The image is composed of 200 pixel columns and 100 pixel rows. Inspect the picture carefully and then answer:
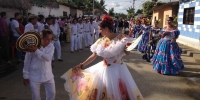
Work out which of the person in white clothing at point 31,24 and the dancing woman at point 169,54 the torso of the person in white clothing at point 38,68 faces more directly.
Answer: the dancing woman

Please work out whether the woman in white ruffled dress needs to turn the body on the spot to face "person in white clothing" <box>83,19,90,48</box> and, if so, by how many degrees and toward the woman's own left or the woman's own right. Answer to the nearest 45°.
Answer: approximately 135° to the woman's own right

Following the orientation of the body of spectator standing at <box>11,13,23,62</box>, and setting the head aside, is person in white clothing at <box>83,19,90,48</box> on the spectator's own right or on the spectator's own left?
on the spectator's own left

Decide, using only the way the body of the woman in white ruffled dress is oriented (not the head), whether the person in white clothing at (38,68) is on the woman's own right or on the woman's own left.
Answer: on the woman's own right

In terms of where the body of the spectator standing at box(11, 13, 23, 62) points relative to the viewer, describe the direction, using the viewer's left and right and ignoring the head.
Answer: facing to the right of the viewer

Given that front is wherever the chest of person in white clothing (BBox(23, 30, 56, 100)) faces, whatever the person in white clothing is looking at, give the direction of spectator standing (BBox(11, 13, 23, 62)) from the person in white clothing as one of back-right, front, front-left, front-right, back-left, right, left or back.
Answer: back-left

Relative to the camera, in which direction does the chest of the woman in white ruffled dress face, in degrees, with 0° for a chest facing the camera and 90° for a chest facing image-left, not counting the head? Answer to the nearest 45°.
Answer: approximately 45°

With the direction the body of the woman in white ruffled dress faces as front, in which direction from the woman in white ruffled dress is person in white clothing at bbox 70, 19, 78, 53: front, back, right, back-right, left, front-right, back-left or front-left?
back-right

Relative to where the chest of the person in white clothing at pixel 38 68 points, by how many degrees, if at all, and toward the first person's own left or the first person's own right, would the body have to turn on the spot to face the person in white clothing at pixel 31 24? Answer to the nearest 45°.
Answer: approximately 135° to the first person's own left

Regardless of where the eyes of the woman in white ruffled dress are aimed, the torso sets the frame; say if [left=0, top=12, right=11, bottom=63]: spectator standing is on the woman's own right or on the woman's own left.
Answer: on the woman's own right
